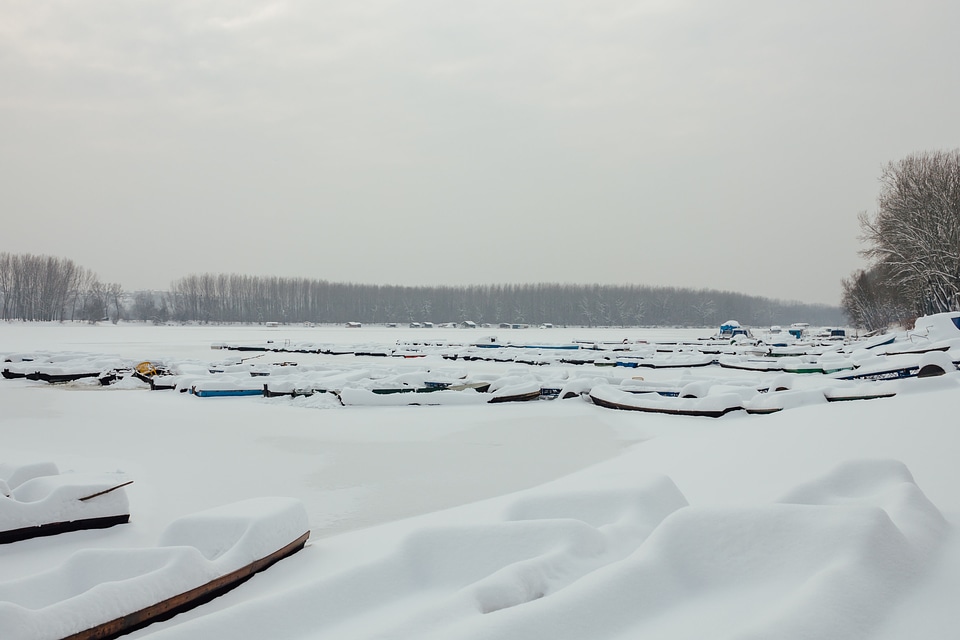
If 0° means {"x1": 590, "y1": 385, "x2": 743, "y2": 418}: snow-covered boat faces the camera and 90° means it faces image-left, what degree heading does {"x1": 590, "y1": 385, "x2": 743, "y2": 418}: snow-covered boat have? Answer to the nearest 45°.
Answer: approximately 90°

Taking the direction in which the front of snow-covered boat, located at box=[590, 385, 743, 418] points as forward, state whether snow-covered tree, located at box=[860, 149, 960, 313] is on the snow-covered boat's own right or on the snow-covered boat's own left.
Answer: on the snow-covered boat's own right

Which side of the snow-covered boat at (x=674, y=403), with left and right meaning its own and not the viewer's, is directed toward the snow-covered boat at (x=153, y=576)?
left

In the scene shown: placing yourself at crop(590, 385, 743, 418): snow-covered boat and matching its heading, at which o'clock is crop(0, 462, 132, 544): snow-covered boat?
crop(0, 462, 132, 544): snow-covered boat is roughly at 10 o'clock from crop(590, 385, 743, 418): snow-covered boat.
